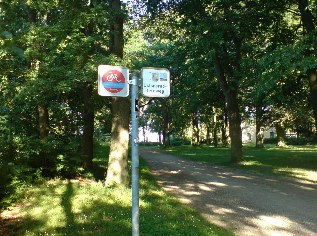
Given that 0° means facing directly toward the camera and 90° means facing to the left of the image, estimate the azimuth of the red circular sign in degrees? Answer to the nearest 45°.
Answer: approximately 0°
